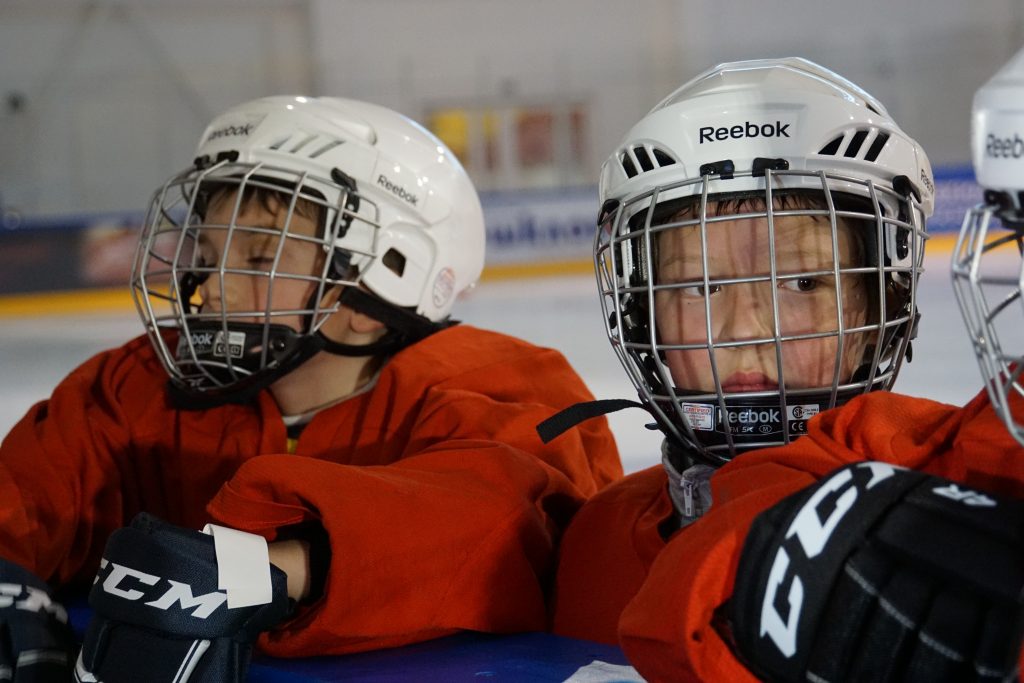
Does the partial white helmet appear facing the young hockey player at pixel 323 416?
no

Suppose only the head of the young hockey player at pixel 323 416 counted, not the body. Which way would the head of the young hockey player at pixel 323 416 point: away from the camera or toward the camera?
toward the camera

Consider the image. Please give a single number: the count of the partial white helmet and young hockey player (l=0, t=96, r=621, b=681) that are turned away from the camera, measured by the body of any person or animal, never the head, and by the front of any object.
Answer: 0

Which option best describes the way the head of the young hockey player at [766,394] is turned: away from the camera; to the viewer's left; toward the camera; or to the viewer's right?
toward the camera

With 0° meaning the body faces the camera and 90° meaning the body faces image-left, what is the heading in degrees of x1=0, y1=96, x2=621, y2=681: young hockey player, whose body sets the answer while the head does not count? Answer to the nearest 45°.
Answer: approximately 45°

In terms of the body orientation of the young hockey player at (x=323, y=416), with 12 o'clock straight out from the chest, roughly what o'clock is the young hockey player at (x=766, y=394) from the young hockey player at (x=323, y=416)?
the young hockey player at (x=766, y=394) is roughly at 9 o'clock from the young hockey player at (x=323, y=416).

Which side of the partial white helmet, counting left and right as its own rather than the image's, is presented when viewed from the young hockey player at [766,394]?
right
